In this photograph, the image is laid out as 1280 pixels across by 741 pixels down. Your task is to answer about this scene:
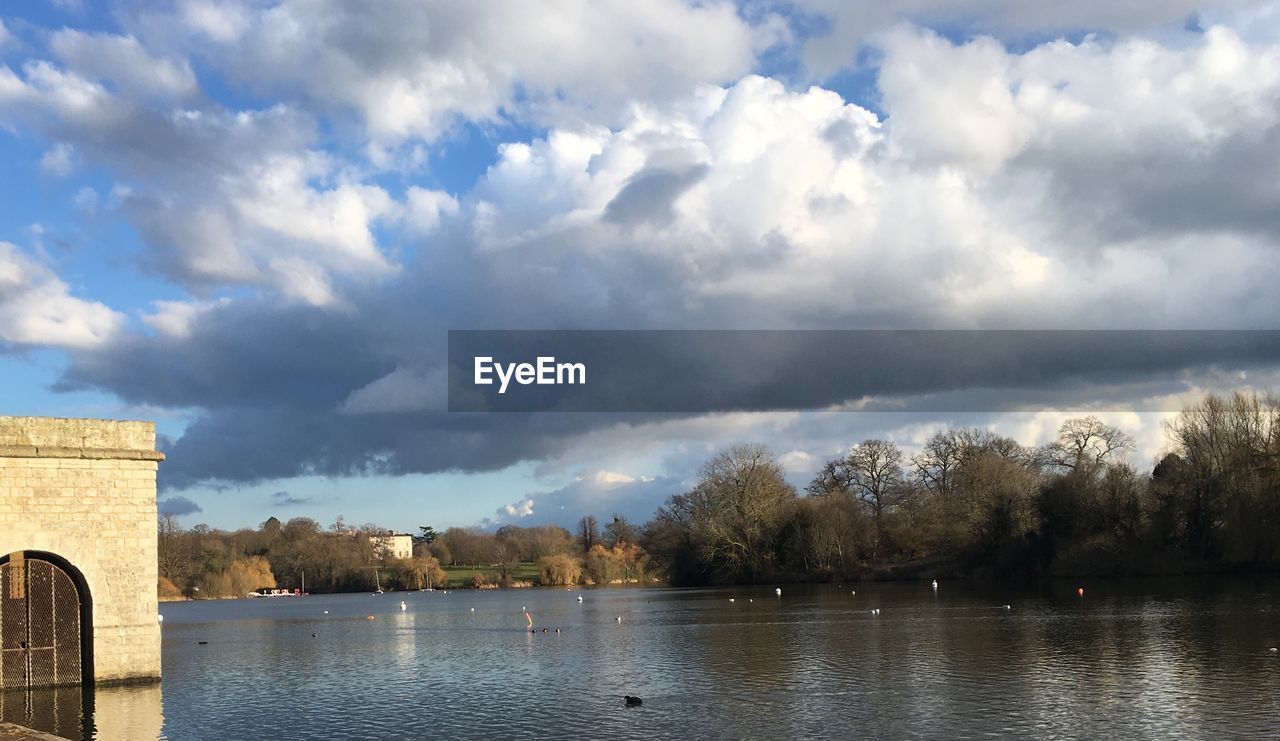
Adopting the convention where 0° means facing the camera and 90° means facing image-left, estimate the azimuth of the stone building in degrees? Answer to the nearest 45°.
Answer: approximately 0°
